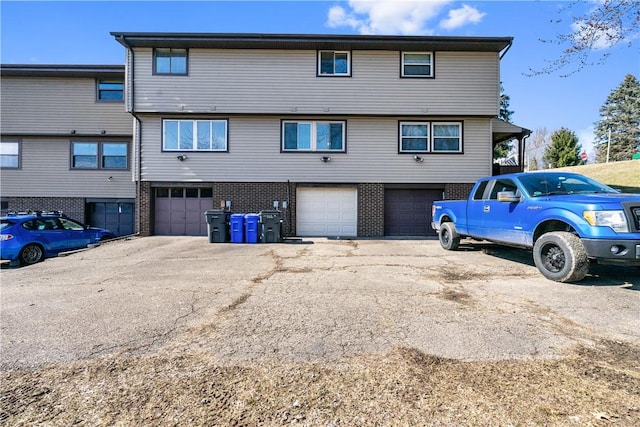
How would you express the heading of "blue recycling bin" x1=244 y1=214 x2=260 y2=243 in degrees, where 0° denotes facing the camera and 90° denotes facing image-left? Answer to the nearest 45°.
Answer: approximately 0°

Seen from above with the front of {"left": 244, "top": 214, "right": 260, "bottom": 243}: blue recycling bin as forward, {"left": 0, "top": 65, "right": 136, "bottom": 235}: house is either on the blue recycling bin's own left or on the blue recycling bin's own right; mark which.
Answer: on the blue recycling bin's own right

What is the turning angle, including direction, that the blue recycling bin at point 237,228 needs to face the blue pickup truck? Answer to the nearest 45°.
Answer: approximately 45° to its left

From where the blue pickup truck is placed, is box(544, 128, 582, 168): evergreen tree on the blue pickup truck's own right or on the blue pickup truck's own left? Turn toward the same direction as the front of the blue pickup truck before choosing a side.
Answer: on the blue pickup truck's own left

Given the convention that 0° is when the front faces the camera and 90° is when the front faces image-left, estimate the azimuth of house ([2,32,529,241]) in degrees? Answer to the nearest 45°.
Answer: approximately 0°

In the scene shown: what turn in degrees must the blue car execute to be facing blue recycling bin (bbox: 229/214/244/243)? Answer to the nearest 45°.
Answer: approximately 45° to its right

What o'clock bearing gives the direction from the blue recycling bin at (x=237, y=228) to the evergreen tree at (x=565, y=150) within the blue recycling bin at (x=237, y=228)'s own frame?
The evergreen tree is roughly at 8 o'clock from the blue recycling bin.

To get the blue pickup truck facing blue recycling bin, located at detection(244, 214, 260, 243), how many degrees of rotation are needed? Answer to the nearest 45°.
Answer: approximately 135° to its right
